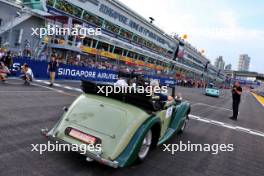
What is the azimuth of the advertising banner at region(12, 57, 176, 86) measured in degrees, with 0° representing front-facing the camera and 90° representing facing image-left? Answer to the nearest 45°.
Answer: approximately 315°

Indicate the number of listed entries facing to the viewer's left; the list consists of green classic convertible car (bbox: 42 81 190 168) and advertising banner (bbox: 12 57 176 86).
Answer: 0

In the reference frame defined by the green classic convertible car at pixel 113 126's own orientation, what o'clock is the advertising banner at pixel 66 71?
The advertising banner is roughly at 10 o'clock from the green classic convertible car.

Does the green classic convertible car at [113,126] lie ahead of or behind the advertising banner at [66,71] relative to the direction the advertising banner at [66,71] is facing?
ahead

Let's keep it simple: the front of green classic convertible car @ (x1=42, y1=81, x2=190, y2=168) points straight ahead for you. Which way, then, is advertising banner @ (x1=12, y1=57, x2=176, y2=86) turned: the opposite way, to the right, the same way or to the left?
to the right

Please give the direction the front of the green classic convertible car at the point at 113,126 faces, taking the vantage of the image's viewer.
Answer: facing away from the viewer and to the right of the viewer
